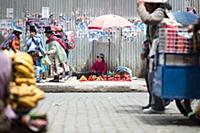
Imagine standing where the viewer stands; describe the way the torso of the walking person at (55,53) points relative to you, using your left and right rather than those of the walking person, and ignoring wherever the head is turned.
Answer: facing to the left of the viewer

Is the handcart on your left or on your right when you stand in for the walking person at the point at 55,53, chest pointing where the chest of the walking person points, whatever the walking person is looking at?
on your left

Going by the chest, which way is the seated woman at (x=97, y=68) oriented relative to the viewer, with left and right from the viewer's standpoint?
facing the viewer and to the left of the viewer
